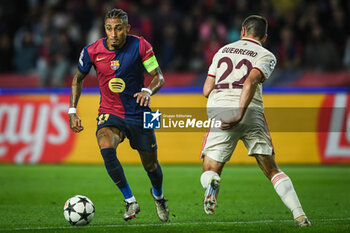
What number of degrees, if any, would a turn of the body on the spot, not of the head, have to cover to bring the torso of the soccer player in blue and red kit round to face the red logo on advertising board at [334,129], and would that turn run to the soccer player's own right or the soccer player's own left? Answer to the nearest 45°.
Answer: approximately 135° to the soccer player's own left

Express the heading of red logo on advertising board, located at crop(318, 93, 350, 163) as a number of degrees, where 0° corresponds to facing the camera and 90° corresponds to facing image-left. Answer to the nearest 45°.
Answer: approximately 0°

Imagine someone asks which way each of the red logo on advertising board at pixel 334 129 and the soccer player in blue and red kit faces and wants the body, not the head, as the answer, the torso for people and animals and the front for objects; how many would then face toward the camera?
2

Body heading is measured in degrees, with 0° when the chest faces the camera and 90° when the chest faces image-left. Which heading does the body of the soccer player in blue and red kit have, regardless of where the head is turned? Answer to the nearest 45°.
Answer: approximately 0°

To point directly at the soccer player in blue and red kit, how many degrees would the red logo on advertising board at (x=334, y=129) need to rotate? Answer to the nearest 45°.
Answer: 0° — it already faces them
